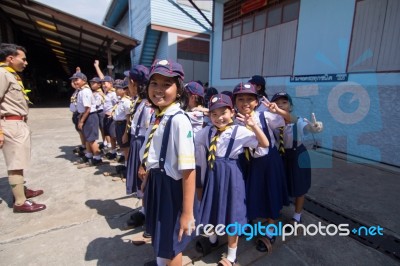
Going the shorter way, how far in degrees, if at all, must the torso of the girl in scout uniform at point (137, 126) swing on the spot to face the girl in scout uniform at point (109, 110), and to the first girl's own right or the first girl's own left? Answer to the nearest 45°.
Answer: approximately 90° to the first girl's own right

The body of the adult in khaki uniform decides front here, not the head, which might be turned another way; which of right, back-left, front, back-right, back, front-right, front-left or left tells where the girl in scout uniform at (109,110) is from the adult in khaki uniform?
front-left

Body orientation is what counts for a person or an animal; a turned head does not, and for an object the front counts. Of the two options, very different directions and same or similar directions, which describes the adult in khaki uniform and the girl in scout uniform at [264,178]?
very different directions

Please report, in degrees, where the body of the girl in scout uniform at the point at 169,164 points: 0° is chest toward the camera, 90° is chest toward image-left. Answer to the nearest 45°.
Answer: approximately 45°

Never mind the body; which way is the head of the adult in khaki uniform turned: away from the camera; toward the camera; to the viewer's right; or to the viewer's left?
to the viewer's right

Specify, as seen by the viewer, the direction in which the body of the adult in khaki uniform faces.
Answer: to the viewer's right

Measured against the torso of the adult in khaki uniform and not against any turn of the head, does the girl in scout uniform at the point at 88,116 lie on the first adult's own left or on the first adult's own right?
on the first adult's own left

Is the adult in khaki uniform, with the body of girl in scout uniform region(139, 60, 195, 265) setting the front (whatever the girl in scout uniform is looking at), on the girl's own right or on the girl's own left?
on the girl's own right

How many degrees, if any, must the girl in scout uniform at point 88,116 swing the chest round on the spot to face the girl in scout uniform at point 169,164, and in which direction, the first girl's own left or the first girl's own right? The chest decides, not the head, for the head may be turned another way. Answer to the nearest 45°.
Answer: approximately 90° to the first girl's own left
